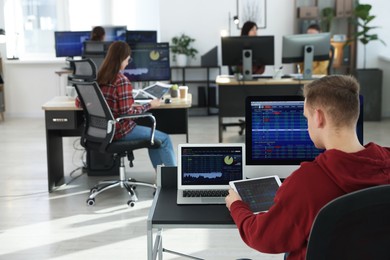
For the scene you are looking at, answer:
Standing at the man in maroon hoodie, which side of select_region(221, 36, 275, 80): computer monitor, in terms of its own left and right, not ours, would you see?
back

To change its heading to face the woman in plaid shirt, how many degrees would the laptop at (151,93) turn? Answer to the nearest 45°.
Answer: approximately 45° to its left

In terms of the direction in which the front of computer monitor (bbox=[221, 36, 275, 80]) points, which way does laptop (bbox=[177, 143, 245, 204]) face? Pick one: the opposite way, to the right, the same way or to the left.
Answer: the opposite way

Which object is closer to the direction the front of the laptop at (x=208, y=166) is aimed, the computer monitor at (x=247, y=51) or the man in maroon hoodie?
the man in maroon hoodie

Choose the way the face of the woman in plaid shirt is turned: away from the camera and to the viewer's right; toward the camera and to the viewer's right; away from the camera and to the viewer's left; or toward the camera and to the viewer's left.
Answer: away from the camera and to the viewer's right

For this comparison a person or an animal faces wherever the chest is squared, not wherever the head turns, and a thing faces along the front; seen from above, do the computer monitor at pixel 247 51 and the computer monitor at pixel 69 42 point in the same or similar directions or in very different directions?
very different directions

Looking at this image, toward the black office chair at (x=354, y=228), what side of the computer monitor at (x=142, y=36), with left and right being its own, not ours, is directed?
front

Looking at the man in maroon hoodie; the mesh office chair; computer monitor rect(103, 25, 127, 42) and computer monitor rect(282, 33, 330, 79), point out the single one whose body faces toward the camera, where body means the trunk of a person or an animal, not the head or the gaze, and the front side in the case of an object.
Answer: computer monitor rect(103, 25, 127, 42)

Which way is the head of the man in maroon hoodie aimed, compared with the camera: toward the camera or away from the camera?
away from the camera

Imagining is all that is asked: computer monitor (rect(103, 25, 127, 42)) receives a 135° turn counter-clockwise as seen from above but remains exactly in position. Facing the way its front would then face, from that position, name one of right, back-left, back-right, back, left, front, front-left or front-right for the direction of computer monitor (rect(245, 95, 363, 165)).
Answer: back-right

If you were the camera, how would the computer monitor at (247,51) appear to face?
facing away from the viewer

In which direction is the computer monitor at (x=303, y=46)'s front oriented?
away from the camera

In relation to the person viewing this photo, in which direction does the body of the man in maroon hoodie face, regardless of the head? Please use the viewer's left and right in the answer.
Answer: facing away from the viewer and to the left of the viewer

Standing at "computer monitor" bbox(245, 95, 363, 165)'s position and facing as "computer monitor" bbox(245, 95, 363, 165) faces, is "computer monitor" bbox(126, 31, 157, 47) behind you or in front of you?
behind

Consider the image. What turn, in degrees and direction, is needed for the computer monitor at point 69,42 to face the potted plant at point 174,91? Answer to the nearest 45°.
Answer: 0° — it already faces it

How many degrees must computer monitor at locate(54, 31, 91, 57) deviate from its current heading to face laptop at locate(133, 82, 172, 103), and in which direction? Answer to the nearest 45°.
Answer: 0° — it already faces it
